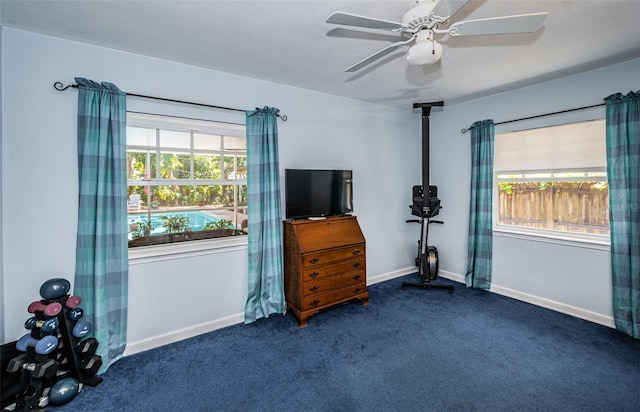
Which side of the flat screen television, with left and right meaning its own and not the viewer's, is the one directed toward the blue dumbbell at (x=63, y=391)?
right

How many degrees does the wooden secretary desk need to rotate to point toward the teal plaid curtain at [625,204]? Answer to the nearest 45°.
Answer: approximately 45° to its left

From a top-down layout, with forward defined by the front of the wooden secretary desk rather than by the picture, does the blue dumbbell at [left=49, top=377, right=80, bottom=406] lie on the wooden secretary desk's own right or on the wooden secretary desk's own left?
on the wooden secretary desk's own right

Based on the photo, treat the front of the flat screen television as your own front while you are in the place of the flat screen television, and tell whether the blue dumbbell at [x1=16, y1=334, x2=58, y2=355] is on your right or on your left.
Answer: on your right

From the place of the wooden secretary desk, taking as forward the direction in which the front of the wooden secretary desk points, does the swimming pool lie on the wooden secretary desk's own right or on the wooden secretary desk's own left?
on the wooden secretary desk's own right

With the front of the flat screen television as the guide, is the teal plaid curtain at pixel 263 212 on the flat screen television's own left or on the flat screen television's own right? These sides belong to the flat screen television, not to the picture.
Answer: on the flat screen television's own right

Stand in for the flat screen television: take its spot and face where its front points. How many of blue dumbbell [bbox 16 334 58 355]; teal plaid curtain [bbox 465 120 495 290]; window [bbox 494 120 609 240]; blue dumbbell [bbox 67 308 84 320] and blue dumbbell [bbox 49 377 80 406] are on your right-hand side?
3

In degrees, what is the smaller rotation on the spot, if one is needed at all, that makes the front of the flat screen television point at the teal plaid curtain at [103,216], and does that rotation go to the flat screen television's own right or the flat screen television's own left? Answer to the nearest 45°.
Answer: approximately 90° to the flat screen television's own right

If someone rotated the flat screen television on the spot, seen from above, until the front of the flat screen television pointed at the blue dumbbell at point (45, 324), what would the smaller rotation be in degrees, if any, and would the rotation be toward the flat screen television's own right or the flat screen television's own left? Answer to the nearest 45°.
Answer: approximately 90° to the flat screen television's own right

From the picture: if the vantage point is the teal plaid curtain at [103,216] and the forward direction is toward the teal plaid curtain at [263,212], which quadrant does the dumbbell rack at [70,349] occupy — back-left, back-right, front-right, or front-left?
back-right

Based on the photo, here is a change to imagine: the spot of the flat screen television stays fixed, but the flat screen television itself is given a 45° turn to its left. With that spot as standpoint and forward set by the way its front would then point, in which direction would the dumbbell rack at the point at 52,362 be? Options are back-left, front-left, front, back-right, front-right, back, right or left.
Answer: back-right

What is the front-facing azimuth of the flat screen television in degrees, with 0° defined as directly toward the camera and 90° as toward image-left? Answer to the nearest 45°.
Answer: approximately 315°
